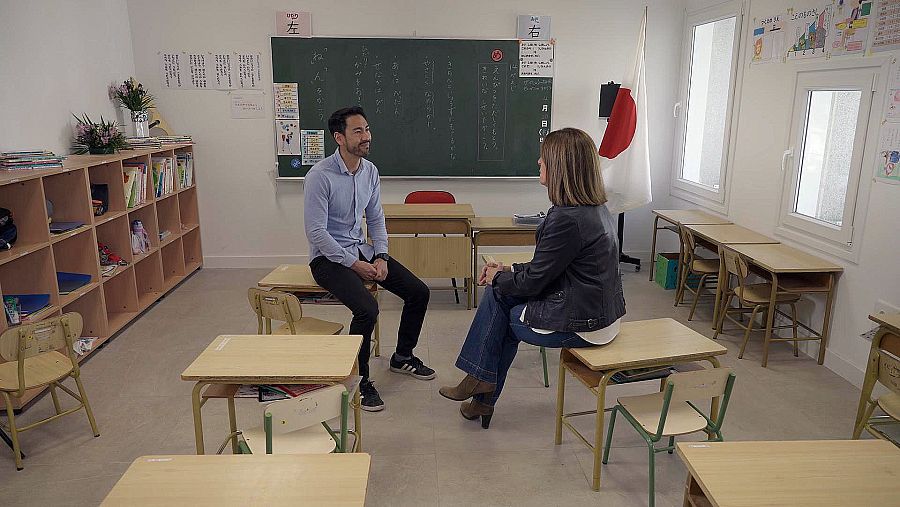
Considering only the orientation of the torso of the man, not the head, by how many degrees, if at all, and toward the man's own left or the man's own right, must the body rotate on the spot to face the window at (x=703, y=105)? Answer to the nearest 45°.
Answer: approximately 90° to the man's own left

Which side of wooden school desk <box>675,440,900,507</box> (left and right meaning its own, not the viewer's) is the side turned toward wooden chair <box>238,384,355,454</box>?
right

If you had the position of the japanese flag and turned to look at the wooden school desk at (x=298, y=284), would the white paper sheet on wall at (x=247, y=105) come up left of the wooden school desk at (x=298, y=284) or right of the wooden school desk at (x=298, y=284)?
right

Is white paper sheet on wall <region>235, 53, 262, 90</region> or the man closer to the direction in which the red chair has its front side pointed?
the man

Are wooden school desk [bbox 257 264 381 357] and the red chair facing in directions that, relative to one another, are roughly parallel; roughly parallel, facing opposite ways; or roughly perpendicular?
roughly parallel

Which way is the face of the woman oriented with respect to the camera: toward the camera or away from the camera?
away from the camera

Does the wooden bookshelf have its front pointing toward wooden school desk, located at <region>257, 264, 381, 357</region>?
yes

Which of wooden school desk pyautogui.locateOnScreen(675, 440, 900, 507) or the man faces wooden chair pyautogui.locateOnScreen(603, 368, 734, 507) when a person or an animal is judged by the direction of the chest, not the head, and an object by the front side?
the man

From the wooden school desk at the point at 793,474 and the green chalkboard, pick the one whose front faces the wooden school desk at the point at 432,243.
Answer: the green chalkboard

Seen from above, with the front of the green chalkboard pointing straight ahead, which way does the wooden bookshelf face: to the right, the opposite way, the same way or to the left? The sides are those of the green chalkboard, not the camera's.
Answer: to the left

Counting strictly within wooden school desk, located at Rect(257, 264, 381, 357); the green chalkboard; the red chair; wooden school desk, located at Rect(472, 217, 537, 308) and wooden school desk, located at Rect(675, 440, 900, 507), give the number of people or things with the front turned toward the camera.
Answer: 5

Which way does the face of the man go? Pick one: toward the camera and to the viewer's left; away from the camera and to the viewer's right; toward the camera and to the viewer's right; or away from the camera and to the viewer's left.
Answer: toward the camera and to the viewer's right

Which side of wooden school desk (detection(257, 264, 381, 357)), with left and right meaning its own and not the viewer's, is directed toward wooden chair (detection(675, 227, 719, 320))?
left

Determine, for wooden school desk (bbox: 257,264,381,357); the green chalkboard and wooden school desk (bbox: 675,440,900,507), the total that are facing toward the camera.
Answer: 3

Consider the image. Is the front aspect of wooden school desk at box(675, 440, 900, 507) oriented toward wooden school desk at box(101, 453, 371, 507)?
no

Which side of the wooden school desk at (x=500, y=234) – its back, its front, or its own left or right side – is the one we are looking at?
front

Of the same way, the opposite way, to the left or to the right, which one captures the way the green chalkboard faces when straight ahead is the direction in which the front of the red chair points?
the same way

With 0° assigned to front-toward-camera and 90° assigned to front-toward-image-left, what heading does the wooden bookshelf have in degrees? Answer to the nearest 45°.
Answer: approximately 315°

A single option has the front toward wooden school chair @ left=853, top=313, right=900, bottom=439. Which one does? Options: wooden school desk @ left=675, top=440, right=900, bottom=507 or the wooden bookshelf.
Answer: the wooden bookshelf
